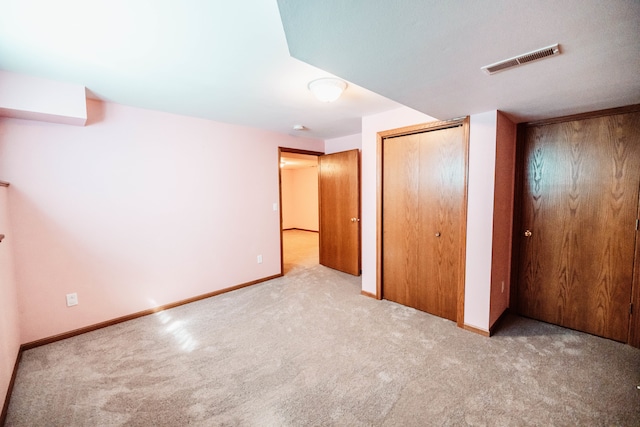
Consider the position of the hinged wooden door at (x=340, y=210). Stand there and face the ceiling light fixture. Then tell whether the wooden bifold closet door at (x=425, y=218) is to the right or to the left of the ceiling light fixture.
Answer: left

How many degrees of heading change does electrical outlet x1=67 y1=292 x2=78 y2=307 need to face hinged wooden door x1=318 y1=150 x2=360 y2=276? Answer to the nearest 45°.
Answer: approximately 90° to its left

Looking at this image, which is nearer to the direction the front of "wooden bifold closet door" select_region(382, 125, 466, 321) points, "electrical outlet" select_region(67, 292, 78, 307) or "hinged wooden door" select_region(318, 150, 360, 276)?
the electrical outlet

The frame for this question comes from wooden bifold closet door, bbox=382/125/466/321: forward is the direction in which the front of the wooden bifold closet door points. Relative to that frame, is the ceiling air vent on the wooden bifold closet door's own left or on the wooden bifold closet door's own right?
on the wooden bifold closet door's own left

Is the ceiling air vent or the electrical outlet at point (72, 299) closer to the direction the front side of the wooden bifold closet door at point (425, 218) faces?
the electrical outlet

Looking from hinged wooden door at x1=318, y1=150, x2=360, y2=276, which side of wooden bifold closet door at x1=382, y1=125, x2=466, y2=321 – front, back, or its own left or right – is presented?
right

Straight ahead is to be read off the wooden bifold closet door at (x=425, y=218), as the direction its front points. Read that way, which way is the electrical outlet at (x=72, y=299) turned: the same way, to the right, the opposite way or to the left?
to the left
